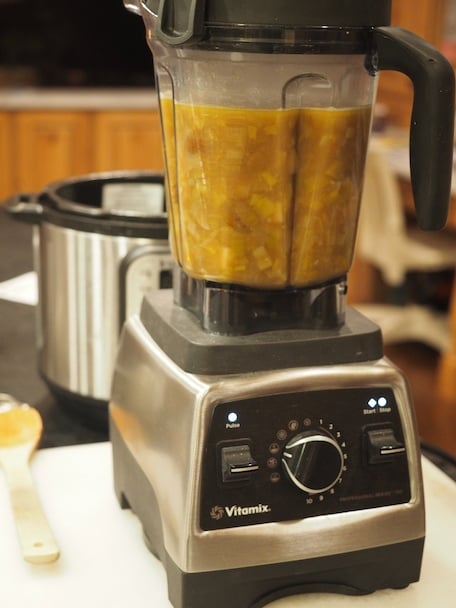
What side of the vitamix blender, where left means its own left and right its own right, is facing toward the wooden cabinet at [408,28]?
back

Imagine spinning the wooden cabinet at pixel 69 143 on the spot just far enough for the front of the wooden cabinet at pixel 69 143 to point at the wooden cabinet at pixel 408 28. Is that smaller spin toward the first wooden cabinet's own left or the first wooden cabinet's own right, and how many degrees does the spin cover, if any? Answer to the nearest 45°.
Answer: approximately 90° to the first wooden cabinet's own left

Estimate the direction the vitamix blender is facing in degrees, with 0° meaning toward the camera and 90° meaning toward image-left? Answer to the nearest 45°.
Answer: approximately 0°

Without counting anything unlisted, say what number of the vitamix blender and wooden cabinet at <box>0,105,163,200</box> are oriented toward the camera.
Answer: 2

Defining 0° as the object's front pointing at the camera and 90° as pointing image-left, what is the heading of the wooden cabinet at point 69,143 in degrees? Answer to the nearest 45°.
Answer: approximately 0°

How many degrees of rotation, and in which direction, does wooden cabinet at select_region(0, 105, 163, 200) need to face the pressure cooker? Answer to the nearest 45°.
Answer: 0° — it already faces it

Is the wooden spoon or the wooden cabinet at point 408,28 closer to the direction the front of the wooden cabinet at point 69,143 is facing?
the wooden spoon

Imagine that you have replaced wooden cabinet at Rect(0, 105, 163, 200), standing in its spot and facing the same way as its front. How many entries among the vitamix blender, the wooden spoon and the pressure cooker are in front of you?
3

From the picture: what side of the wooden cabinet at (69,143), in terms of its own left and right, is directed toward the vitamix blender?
front

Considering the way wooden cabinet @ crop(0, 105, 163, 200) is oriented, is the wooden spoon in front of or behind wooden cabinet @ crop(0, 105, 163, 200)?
in front
